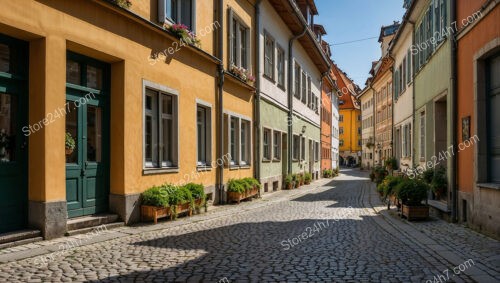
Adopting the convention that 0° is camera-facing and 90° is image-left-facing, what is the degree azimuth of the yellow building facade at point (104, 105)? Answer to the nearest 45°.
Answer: approximately 315°

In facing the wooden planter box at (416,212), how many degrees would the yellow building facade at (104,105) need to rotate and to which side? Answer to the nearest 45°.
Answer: approximately 45° to its left

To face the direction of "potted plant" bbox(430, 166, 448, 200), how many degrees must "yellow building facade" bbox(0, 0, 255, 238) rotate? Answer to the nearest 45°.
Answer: approximately 45° to its left

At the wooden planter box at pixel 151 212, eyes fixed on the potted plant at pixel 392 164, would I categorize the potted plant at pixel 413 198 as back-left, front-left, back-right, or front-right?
front-right

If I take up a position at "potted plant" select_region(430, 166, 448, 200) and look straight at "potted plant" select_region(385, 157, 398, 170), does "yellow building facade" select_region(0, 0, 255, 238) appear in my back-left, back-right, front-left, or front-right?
back-left

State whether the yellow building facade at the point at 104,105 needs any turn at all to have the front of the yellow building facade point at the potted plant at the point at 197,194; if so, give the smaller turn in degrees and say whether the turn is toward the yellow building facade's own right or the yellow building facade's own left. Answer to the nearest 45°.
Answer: approximately 90° to the yellow building facade's own left

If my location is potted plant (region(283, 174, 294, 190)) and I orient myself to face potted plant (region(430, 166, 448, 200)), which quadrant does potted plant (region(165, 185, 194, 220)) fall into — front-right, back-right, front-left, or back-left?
front-right

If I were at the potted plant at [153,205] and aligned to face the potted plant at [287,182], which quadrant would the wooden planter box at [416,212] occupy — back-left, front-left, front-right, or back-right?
front-right

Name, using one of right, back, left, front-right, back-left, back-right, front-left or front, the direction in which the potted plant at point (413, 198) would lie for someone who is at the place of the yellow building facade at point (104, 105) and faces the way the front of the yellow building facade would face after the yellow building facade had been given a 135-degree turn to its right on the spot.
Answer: back

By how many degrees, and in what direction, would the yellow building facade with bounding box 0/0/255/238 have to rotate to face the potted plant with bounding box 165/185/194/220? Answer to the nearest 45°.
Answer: approximately 90° to its left

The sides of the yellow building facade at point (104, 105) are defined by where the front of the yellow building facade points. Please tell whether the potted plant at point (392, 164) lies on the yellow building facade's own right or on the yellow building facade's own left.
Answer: on the yellow building facade's own left
